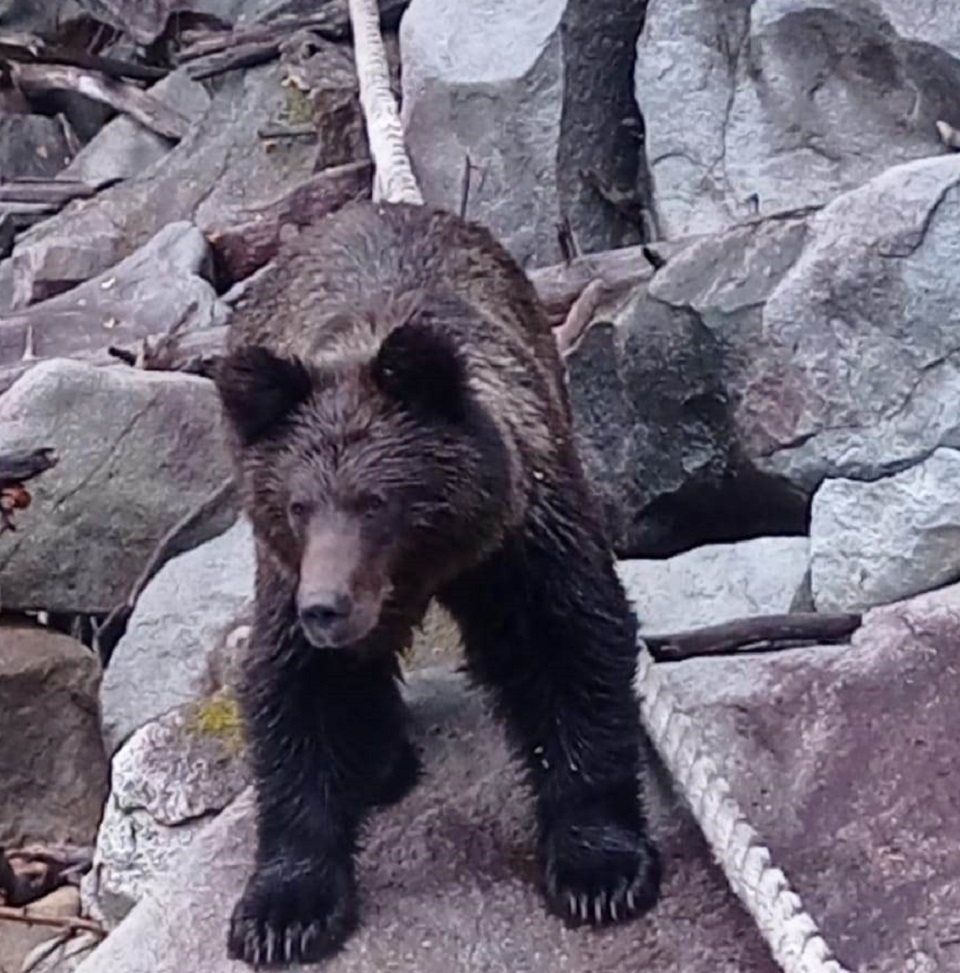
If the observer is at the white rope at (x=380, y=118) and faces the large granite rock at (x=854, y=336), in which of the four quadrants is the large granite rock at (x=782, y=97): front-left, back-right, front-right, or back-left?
front-left

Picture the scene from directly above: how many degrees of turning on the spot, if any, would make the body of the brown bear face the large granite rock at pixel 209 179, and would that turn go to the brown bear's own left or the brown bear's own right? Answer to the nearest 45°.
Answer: approximately 180°

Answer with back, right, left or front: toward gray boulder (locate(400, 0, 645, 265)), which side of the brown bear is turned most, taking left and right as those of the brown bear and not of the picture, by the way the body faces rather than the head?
back

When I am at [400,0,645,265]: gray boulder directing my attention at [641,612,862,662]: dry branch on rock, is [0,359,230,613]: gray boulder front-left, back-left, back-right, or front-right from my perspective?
front-right

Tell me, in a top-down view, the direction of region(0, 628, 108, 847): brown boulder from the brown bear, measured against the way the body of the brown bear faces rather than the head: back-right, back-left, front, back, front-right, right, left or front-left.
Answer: back-right

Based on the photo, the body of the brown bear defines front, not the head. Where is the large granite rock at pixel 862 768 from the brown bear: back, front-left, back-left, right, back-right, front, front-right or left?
left

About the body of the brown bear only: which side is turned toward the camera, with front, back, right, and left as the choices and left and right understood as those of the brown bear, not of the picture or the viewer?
front

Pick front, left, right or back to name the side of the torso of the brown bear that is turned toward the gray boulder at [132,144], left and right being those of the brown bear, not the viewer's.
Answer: back

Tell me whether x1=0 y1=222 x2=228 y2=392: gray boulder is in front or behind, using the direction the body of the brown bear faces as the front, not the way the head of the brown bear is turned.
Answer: behind

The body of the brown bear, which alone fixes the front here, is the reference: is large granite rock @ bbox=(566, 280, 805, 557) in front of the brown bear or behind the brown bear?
behind

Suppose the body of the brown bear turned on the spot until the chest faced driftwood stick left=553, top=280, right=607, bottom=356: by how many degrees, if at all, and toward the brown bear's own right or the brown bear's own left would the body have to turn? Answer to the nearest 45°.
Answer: approximately 180°

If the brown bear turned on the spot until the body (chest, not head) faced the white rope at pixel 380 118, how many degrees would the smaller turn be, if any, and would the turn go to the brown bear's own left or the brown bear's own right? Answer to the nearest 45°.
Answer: approximately 180°

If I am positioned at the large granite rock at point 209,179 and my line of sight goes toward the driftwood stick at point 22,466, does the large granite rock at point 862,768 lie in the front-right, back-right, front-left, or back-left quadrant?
front-left
